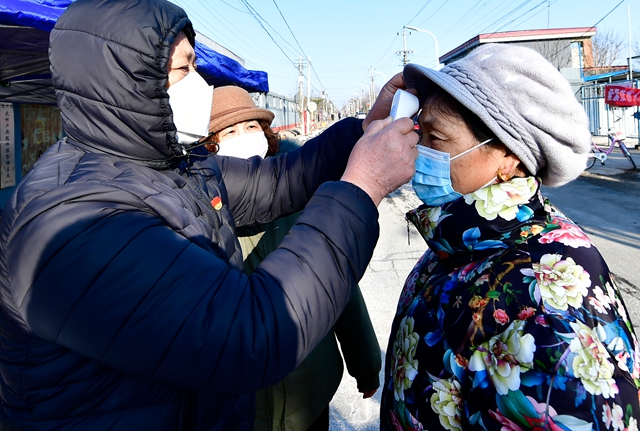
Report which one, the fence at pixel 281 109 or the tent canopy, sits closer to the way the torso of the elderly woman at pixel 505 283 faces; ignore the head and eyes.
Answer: the tent canopy

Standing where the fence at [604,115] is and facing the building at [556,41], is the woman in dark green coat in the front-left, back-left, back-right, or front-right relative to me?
back-left

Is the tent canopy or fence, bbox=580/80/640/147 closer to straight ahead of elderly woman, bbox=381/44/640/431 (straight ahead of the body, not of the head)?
the tent canopy

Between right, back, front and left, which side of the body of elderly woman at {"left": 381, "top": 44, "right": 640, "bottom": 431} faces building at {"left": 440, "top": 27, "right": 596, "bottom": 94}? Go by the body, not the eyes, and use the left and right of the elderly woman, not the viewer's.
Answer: right

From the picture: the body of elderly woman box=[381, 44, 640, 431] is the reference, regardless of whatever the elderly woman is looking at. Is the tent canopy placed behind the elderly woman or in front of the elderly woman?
in front

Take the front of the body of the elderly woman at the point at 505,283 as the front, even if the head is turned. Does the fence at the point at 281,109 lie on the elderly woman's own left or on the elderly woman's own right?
on the elderly woman's own right

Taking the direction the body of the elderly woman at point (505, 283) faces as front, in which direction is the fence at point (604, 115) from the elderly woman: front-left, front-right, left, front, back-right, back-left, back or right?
right

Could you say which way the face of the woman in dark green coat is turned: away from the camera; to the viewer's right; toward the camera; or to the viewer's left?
toward the camera

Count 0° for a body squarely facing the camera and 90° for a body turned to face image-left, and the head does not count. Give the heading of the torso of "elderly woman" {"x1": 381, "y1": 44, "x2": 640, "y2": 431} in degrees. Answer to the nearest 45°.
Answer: approximately 90°

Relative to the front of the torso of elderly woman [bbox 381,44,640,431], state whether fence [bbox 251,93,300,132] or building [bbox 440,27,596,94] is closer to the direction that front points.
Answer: the fence

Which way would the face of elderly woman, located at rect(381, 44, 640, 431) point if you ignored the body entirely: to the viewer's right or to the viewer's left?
to the viewer's left

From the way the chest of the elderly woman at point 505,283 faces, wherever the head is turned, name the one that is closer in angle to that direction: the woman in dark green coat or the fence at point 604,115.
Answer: the woman in dark green coat

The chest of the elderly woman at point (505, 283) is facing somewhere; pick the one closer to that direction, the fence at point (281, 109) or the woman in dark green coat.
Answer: the woman in dark green coat

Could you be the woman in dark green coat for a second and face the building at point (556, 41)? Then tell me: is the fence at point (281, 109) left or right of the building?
left

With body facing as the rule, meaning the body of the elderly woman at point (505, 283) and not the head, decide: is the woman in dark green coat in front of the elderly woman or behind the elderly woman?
in front
